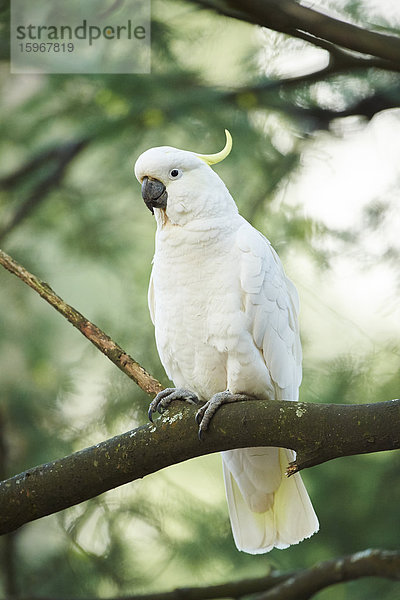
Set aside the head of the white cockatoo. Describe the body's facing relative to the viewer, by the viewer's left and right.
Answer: facing the viewer and to the left of the viewer
